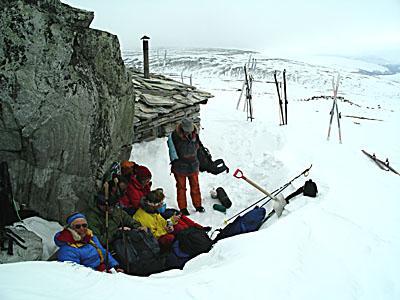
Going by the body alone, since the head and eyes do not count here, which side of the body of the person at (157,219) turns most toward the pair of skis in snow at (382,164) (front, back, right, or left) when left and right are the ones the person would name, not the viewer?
left

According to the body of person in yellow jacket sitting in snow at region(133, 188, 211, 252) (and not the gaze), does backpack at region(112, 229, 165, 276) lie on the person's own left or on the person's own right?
on the person's own right

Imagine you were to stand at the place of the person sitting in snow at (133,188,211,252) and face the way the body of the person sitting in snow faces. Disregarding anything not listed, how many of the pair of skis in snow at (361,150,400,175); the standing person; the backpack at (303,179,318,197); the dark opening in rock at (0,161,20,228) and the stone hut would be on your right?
1

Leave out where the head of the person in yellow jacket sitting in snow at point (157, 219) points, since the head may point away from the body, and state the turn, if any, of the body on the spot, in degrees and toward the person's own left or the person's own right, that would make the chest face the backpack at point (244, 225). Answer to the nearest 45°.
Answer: approximately 45° to the person's own left

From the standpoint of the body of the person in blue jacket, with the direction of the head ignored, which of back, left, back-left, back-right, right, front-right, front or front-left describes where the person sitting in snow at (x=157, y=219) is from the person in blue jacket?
left

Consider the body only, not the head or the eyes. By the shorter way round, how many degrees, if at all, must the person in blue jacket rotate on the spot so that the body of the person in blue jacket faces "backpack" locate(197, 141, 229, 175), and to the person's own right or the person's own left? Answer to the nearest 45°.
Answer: approximately 90° to the person's own left

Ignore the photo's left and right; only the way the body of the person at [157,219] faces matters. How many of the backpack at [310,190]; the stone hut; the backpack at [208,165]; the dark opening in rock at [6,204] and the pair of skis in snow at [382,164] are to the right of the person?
1

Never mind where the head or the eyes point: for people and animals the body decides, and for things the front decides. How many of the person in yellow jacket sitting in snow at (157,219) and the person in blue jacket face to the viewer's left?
0

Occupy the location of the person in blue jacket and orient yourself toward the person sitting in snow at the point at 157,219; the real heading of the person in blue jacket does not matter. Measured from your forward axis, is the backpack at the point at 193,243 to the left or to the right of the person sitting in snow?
right

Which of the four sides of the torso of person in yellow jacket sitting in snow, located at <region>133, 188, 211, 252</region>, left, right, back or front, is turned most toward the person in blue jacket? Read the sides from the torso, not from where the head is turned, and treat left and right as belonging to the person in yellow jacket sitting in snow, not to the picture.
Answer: right

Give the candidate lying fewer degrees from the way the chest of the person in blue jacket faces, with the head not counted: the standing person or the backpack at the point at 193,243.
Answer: the backpack

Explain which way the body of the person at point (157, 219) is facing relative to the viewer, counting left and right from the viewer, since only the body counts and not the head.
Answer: facing the viewer and to the right of the viewer
